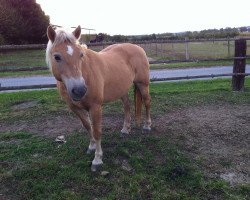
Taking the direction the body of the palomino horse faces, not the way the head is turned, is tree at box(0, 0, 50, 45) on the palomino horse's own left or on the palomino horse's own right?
on the palomino horse's own right

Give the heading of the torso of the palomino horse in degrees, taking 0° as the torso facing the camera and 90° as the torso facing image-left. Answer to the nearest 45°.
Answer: approximately 45°
